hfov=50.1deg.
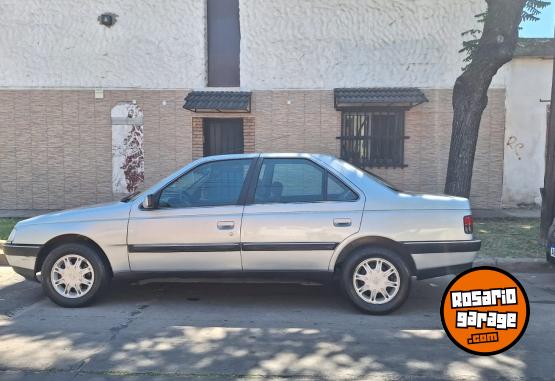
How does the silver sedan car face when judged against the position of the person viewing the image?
facing to the left of the viewer
